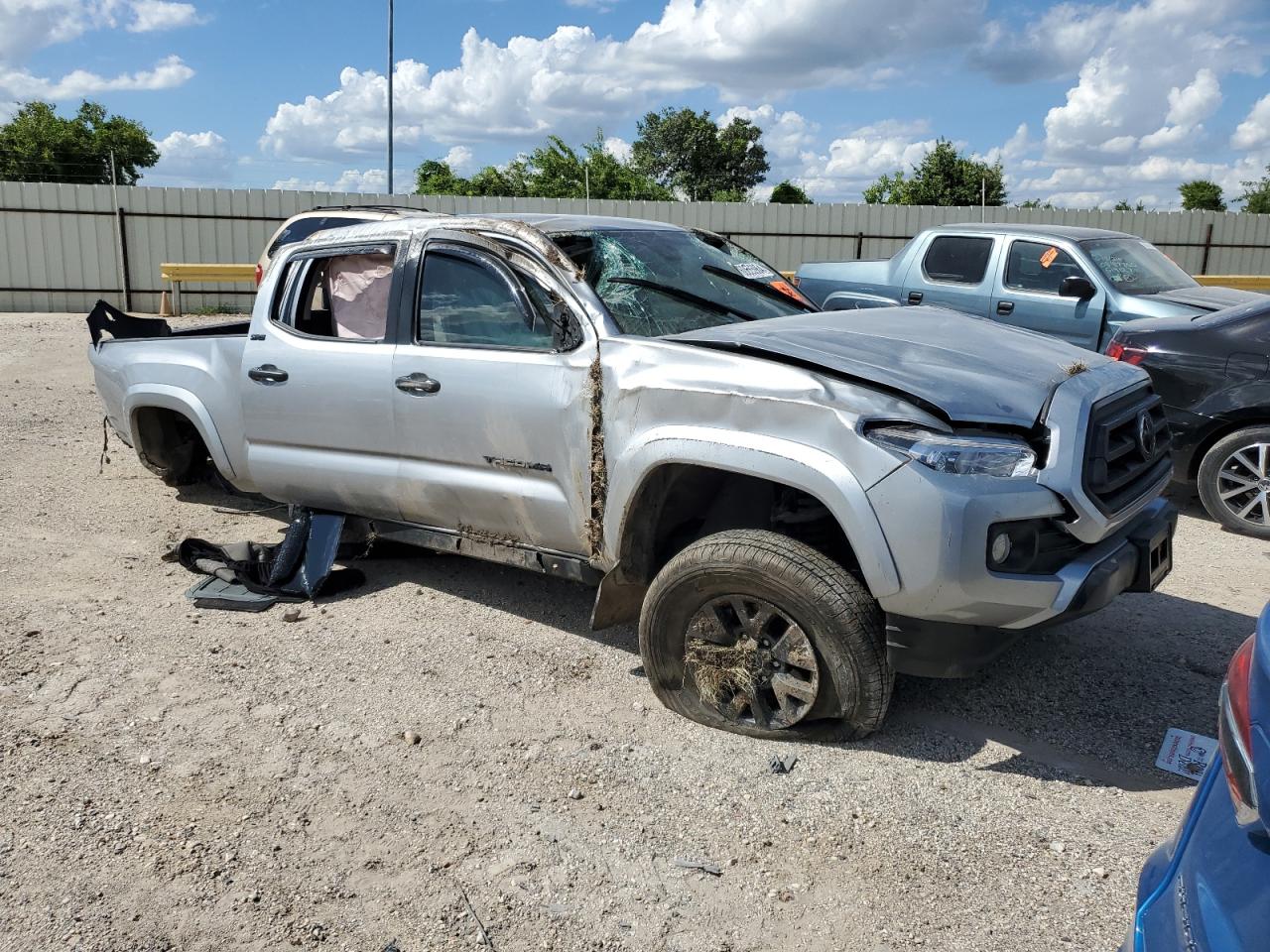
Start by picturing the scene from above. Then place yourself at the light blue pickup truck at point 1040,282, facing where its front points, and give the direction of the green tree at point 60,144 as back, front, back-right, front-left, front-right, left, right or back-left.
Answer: back

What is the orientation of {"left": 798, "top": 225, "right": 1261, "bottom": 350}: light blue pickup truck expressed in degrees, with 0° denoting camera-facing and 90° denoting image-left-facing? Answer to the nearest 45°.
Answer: approximately 315°

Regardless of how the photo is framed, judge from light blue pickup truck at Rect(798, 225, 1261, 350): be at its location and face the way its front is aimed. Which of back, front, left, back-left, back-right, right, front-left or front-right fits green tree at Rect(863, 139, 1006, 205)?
back-left

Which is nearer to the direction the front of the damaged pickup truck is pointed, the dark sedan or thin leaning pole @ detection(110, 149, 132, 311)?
the dark sedan

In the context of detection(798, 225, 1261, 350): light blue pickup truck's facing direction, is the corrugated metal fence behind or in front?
behind

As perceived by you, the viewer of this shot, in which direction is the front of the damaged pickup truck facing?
facing the viewer and to the right of the viewer

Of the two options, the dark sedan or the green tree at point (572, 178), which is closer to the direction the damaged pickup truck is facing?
the dark sedan

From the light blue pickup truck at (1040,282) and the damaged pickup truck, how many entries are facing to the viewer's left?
0

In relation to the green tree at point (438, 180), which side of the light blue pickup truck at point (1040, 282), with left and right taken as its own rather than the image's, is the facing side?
back
